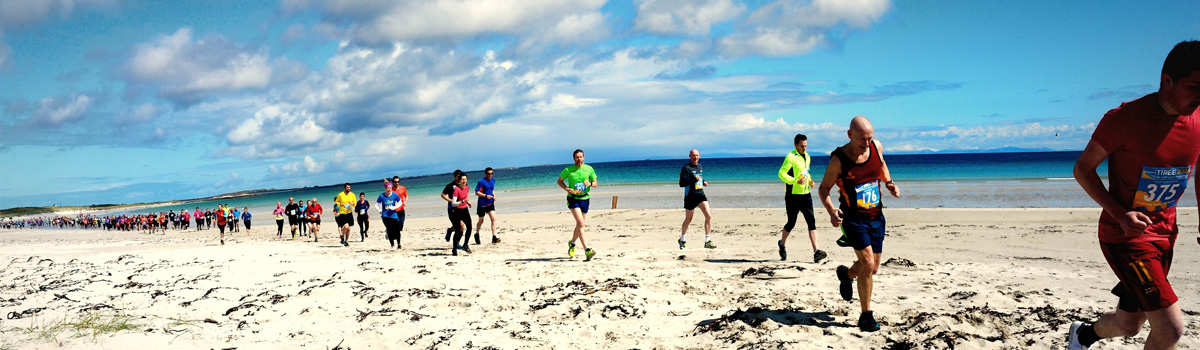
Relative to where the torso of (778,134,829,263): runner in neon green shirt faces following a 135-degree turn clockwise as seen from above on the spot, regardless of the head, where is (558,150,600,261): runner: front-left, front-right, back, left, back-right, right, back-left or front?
front

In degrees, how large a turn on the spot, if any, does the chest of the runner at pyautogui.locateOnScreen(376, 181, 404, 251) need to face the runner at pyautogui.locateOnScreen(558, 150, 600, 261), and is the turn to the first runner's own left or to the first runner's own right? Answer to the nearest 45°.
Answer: approximately 45° to the first runner's own left

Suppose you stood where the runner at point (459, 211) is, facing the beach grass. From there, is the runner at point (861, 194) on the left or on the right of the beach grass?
left

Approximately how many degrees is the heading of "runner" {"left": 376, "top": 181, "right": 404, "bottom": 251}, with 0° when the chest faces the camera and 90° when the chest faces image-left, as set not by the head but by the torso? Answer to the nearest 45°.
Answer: approximately 0°

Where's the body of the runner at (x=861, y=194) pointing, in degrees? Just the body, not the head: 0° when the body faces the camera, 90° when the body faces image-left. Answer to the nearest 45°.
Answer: approximately 315°

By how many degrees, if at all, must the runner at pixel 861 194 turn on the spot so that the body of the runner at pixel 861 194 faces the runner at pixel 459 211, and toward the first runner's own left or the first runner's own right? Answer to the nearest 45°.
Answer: approximately 180°

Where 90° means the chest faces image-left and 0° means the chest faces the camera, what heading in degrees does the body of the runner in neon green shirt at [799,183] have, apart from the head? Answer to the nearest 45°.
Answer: approximately 315°

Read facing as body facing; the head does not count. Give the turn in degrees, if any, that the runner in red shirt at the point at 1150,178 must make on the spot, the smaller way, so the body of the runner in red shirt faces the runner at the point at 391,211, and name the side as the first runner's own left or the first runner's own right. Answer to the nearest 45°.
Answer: approximately 135° to the first runner's own right

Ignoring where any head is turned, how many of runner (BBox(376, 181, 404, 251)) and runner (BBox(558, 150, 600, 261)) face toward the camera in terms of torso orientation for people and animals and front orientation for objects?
2
